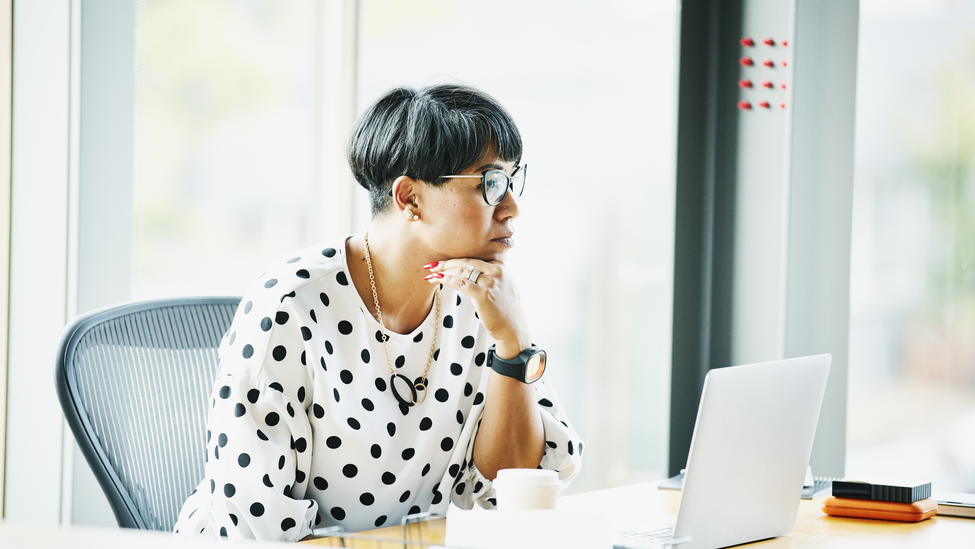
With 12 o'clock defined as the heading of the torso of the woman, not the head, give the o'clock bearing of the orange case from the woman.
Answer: The orange case is roughly at 11 o'clock from the woman.

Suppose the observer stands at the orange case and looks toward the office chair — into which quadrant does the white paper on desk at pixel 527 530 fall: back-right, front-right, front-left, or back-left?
front-left

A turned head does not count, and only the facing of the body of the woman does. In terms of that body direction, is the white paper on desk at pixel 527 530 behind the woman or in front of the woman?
in front

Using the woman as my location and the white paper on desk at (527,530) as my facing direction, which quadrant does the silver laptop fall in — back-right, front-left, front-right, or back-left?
front-left

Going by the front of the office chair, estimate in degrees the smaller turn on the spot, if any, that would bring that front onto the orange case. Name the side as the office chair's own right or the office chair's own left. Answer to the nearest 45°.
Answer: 0° — it already faces it

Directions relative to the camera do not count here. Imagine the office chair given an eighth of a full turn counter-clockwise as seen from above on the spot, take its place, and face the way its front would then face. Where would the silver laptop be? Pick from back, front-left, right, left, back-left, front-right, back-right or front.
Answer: front-right

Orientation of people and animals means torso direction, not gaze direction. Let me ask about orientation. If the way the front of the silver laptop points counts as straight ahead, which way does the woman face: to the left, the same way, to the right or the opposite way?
the opposite way

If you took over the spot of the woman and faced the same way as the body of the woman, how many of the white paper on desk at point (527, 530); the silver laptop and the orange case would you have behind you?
0

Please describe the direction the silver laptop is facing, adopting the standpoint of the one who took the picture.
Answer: facing away from the viewer and to the left of the viewer

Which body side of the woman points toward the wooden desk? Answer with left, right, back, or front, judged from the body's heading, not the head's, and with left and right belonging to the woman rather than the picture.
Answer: front

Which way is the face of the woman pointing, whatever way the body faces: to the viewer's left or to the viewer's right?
to the viewer's right

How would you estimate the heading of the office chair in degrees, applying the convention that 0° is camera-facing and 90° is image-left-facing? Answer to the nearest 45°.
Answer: approximately 315°

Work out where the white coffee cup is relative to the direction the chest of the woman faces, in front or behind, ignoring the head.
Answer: in front

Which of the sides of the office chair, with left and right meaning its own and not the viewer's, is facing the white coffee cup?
front
